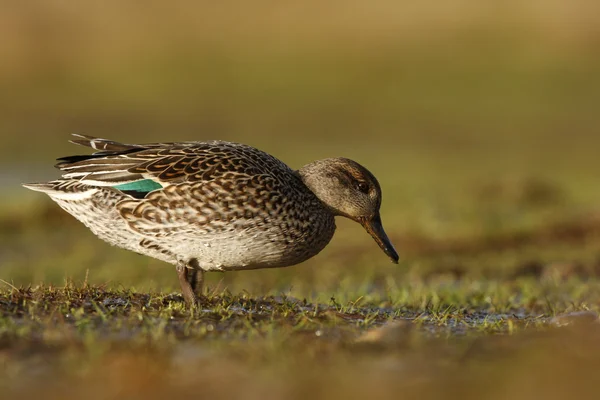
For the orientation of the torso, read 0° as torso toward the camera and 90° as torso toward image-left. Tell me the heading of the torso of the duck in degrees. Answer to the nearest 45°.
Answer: approximately 270°
